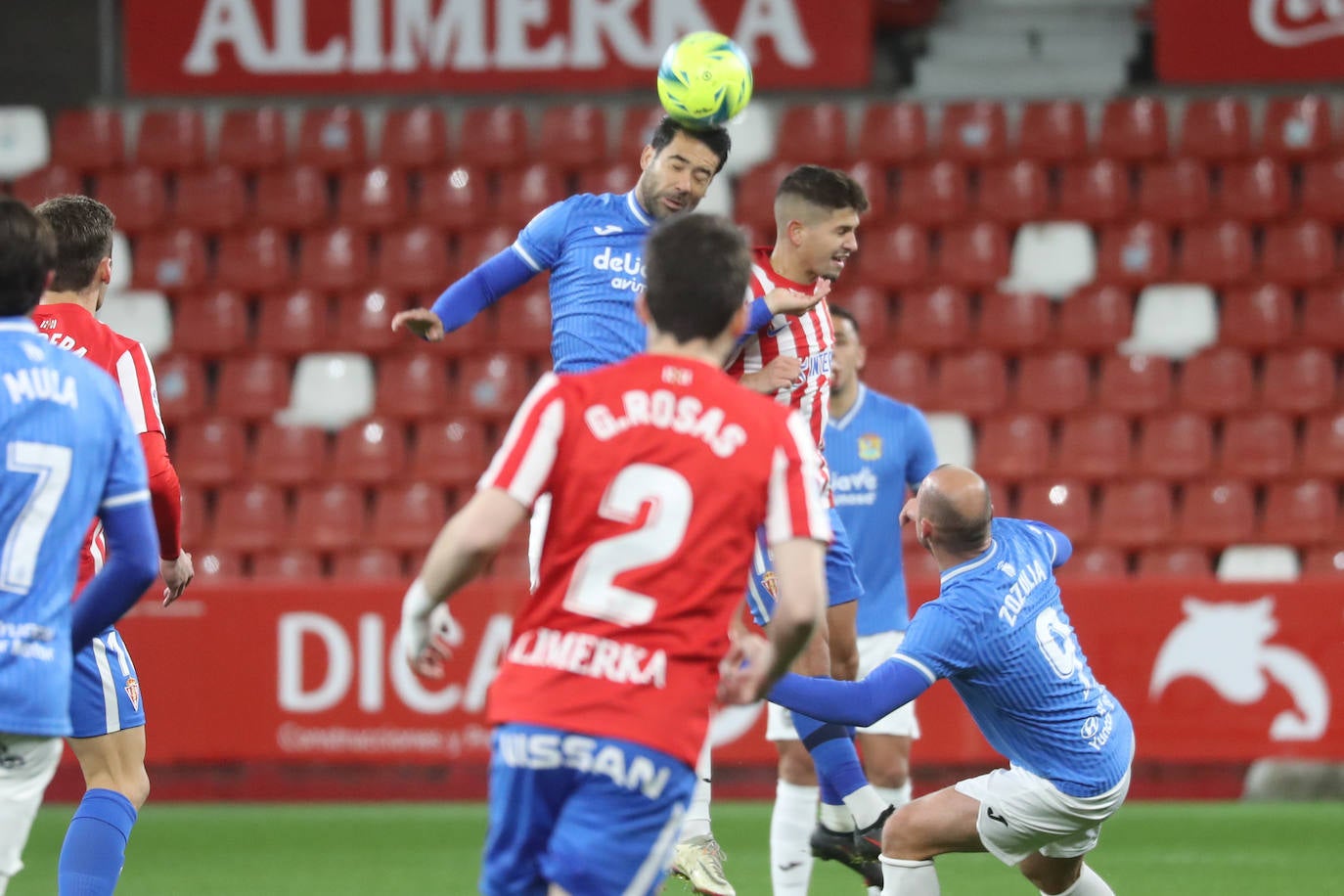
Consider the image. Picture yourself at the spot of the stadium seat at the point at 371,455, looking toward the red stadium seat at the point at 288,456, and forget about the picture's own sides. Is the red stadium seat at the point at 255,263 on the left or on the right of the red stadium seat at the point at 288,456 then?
right

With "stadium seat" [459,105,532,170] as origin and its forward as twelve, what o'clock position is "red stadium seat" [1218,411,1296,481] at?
The red stadium seat is roughly at 10 o'clock from the stadium seat.

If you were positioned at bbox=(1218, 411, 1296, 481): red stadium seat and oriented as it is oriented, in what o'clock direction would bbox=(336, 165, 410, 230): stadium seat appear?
The stadium seat is roughly at 3 o'clock from the red stadium seat.

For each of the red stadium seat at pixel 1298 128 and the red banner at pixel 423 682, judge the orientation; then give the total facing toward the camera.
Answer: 2

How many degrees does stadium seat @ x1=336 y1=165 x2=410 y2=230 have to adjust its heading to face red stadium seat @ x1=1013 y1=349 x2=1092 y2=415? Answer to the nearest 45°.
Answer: approximately 45° to its left

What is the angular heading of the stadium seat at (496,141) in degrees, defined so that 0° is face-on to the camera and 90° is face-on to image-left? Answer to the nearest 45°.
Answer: approximately 0°

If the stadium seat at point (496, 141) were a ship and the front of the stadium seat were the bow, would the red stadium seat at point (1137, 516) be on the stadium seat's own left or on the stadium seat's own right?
on the stadium seat's own left

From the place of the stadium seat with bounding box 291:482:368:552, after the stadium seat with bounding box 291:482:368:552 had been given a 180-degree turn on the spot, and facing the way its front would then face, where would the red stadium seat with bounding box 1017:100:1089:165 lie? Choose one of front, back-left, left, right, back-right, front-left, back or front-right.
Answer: right

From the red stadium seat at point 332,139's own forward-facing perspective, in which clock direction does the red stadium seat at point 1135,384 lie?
the red stadium seat at point 1135,384 is roughly at 10 o'clock from the red stadium seat at point 332,139.
